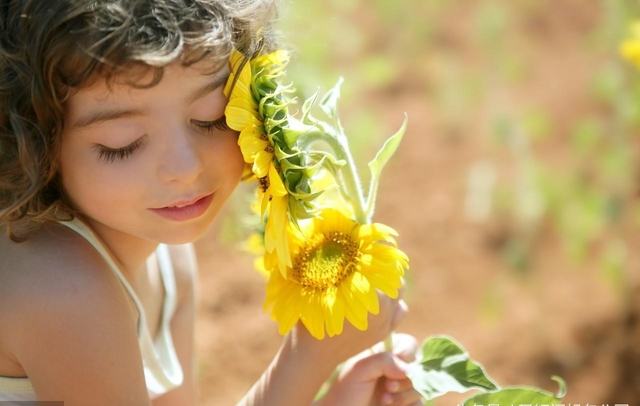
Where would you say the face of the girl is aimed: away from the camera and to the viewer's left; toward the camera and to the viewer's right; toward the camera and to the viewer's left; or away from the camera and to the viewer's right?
toward the camera and to the viewer's right

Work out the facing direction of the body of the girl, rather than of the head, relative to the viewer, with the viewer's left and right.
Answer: facing the viewer and to the right of the viewer

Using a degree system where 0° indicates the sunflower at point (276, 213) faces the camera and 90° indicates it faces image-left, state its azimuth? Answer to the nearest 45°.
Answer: approximately 90°
